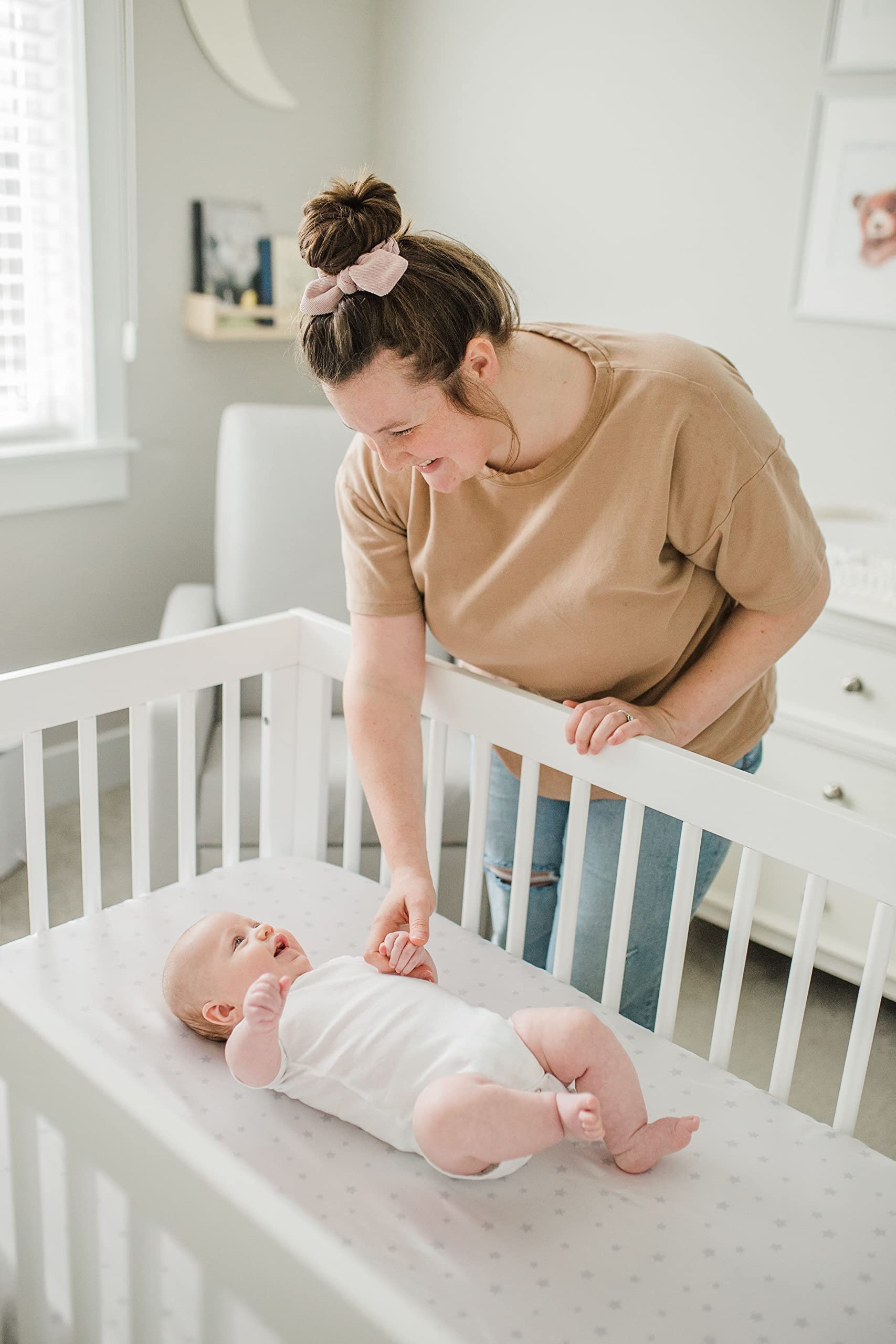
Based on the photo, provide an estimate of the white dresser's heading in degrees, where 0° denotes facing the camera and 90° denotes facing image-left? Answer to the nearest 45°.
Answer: approximately 45°

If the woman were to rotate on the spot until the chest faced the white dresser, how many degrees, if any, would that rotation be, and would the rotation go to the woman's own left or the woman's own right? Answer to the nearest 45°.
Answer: approximately 180°

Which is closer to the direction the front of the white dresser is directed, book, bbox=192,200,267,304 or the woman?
the woman

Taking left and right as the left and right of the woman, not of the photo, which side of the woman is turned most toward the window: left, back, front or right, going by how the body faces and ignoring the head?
right

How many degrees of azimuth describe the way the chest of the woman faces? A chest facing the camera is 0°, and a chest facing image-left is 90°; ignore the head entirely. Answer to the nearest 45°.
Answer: approximately 45°
